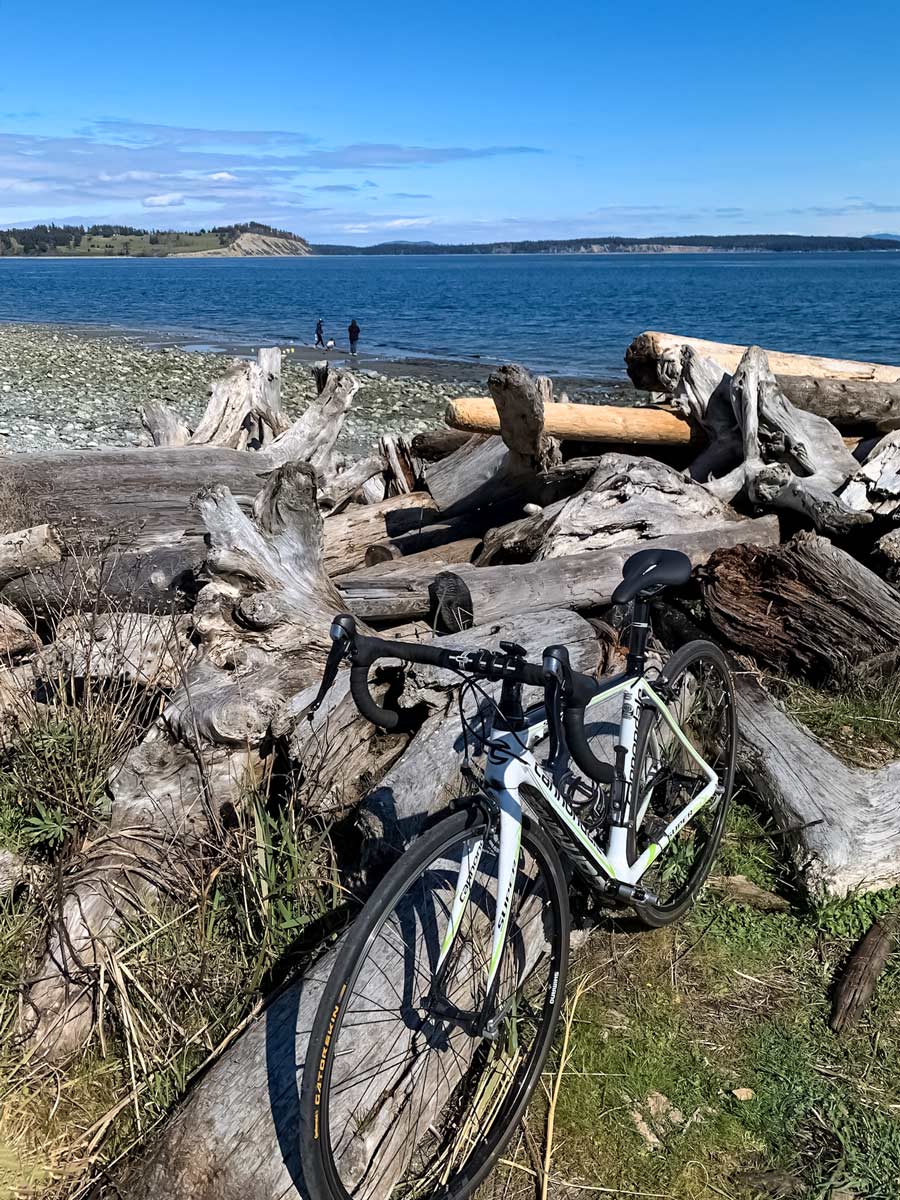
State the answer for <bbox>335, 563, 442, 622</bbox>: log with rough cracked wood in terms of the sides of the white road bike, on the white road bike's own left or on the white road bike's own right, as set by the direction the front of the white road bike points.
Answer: on the white road bike's own right

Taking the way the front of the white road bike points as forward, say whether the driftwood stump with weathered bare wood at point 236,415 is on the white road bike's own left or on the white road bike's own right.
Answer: on the white road bike's own right

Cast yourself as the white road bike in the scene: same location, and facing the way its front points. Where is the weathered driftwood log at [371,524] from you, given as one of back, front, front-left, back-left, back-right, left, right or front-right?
back-right

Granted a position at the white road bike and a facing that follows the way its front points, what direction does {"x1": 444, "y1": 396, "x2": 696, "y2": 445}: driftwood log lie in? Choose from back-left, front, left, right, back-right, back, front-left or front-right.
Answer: back-right

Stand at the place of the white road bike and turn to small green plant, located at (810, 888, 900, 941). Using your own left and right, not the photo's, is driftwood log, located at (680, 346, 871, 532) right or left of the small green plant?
left

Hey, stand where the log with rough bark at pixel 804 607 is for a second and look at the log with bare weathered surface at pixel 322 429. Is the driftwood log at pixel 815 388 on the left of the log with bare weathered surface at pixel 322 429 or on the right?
right

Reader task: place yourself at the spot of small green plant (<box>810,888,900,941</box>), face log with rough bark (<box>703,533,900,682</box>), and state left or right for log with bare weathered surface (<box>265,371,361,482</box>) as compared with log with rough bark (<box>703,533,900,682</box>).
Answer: left

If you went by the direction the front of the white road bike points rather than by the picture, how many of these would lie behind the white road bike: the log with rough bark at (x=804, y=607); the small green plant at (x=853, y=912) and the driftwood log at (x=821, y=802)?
3

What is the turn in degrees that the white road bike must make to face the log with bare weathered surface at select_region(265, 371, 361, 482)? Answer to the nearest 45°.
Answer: approximately 135° to its right

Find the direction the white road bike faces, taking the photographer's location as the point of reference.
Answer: facing the viewer and to the left of the viewer

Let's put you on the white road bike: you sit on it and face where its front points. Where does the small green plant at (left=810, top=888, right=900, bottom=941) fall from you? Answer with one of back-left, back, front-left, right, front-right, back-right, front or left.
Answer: back

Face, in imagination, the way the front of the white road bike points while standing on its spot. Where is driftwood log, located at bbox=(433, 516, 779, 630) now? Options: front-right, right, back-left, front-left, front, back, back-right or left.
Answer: back-right
